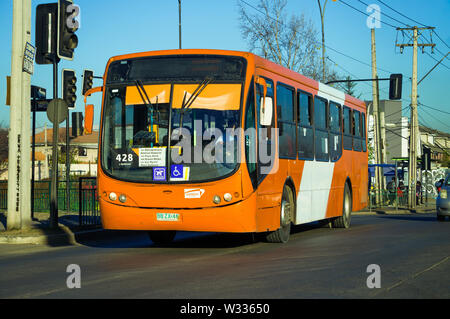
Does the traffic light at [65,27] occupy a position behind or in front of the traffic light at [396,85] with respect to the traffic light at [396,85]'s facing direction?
behind

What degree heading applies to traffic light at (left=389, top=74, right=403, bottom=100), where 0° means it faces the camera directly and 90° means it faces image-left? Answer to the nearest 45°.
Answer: approximately 180°

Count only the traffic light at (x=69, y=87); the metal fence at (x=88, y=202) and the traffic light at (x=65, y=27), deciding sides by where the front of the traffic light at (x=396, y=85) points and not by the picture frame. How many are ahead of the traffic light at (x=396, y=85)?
0

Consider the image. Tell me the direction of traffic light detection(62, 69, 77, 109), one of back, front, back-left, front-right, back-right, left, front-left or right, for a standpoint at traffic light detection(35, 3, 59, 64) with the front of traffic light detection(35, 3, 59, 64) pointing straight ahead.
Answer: front

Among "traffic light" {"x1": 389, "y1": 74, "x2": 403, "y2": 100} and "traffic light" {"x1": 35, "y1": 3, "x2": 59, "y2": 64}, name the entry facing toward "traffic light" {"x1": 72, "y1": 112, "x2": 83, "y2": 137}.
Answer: "traffic light" {"x1": 35, "y1": 3, "x2": 59, "y2": 64}

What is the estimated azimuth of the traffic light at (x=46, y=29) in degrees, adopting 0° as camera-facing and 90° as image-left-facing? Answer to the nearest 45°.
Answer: approximately 180°

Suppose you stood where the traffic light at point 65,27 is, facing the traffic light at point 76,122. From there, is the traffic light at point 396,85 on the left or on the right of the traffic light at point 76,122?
right
